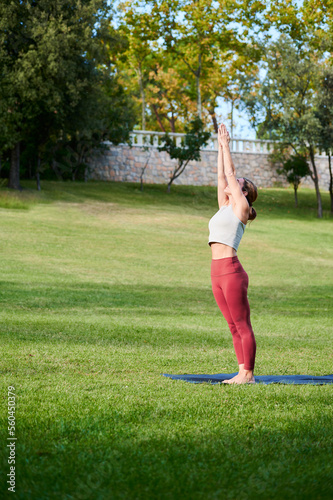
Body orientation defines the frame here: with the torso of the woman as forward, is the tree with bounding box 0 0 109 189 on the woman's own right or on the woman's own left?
on the woman's own right

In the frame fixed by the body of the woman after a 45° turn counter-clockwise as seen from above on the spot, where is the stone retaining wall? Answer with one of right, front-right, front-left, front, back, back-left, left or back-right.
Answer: back-right

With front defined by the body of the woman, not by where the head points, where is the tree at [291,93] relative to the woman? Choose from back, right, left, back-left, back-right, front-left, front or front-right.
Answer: right

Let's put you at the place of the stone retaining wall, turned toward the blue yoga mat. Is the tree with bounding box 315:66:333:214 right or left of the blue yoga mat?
left

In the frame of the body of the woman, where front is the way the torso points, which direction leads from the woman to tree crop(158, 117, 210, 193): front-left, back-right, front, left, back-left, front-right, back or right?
right

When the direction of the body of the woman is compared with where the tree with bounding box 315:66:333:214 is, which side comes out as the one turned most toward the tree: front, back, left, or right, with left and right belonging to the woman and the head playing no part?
right

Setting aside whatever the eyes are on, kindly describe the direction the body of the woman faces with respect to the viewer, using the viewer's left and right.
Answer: facing to the left of the viewer

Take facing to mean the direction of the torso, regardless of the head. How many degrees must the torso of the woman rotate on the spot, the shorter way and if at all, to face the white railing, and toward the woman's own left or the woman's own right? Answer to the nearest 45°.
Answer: approximately 90° to the woman's own right

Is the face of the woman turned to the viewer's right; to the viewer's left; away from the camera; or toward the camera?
to the viewer's left
